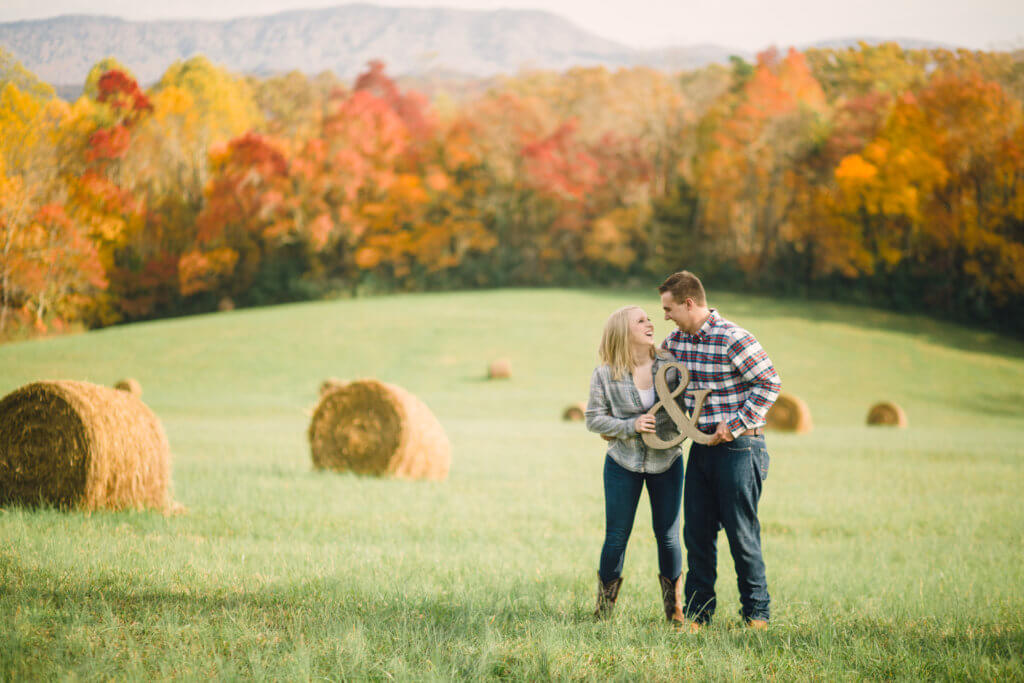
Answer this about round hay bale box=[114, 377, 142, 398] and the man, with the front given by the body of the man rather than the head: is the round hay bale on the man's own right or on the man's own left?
on the man's own right

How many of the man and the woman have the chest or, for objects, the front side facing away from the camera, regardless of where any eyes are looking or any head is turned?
0

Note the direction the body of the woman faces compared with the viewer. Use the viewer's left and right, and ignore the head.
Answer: facing the viewer and to the right of the viewer

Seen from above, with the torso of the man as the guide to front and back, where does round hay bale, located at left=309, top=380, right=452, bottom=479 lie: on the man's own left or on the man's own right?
on the man's own right

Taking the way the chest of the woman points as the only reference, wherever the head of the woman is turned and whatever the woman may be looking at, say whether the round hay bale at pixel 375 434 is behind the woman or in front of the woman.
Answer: behind

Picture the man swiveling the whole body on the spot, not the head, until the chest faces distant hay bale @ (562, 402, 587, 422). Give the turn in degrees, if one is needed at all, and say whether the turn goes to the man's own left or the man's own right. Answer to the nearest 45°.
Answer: approximately 135° to the man's own right

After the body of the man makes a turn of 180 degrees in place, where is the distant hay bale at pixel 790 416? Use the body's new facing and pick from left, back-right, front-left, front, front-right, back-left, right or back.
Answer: front-left

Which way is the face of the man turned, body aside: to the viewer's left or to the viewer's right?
to the viewer's left

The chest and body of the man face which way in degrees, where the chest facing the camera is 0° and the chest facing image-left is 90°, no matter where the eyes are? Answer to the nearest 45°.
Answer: approximately 45°

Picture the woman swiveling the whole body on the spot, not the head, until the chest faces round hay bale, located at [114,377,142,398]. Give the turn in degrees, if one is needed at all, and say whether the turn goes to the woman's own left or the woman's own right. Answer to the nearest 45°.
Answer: approximately 180°
